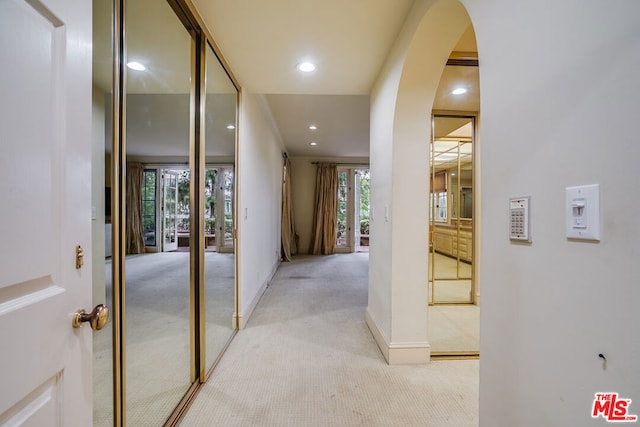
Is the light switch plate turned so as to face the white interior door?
yes

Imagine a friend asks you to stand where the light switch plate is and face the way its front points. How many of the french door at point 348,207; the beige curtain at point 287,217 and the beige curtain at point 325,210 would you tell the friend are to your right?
3

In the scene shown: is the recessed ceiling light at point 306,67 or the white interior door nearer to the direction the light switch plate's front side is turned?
the white interior door

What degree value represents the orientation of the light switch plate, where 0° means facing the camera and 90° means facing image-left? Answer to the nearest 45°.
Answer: approximately 45°

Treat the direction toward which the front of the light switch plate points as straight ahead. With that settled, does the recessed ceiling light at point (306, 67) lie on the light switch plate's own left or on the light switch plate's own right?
on the light switch plate's own right

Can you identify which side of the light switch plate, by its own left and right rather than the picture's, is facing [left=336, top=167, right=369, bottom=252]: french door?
right

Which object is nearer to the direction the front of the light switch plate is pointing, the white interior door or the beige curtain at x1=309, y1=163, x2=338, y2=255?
the white interior door

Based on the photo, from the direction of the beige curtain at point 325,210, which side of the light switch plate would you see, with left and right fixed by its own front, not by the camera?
right

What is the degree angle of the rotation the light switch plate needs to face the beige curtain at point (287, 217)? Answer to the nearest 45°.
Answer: approximately 90° to its right
